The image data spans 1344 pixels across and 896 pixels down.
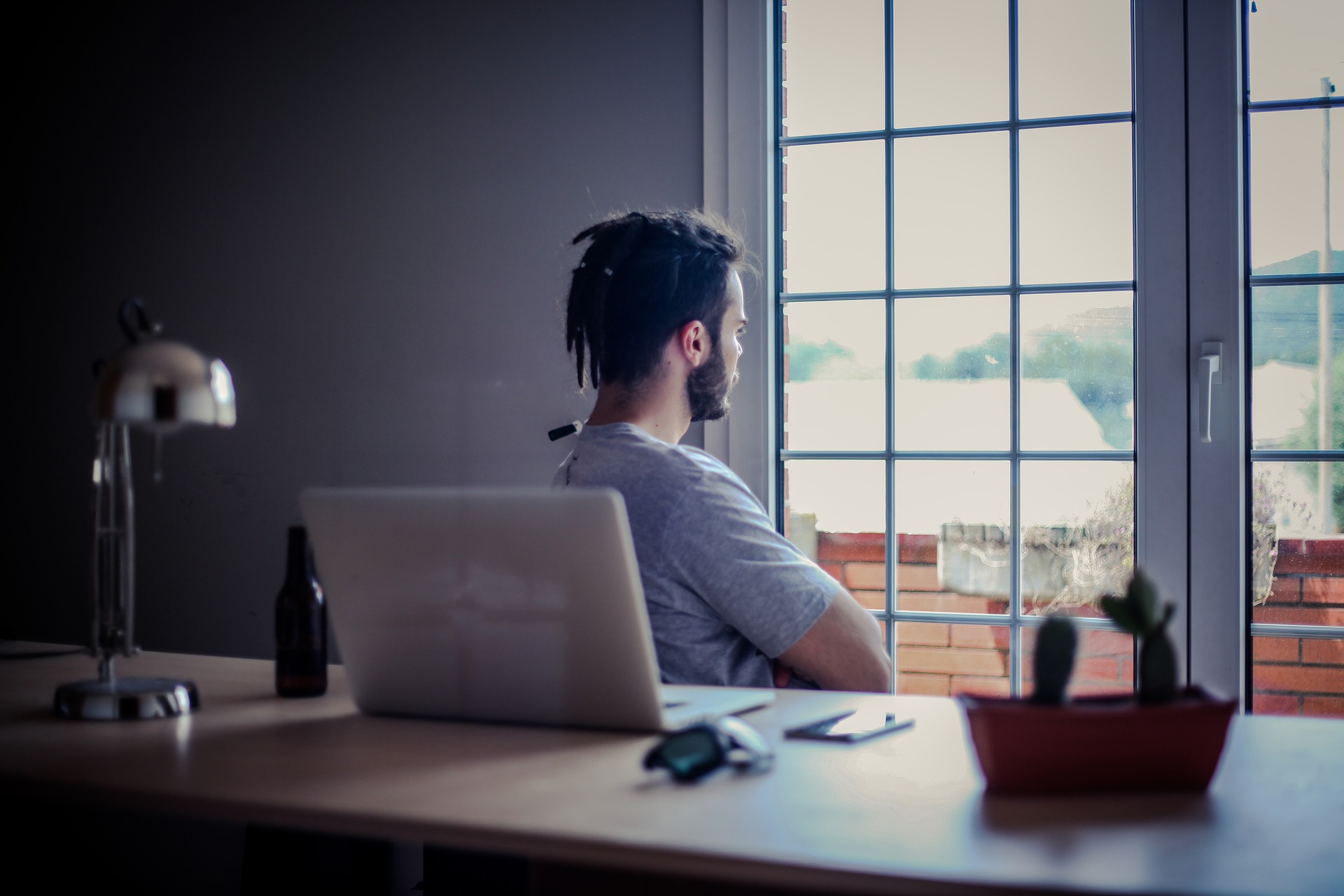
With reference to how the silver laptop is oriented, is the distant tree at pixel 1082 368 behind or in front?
in front

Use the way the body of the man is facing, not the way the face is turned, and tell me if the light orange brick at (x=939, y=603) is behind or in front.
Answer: in front

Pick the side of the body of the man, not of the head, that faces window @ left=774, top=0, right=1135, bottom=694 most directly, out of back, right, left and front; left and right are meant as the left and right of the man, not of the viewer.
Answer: front

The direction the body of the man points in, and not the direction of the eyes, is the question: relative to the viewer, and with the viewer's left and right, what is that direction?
facing away from the viewer and to the right of the viewer

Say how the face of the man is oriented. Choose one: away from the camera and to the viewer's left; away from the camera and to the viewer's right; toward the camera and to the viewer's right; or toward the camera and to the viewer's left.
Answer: away from the camera and to the viewer's right

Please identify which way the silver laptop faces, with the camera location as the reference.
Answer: facing away from the viewer and to the right of the viewer

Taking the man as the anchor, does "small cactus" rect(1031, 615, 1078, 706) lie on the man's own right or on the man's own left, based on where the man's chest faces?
on the man's own right

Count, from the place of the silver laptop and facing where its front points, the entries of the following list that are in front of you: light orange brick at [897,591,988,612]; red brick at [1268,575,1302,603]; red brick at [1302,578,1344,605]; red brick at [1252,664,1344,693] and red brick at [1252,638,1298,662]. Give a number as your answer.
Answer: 5

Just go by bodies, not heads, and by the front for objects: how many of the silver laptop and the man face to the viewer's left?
0

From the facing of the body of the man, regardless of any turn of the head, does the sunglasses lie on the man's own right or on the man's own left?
on the man's own right

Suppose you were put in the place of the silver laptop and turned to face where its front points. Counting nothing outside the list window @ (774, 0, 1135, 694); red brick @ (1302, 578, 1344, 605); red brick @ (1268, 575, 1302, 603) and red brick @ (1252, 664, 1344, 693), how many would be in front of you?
4

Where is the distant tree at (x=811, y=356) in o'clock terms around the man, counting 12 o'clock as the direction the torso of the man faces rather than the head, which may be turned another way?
The distant tree is roughly at 11 o'clock from the man.
